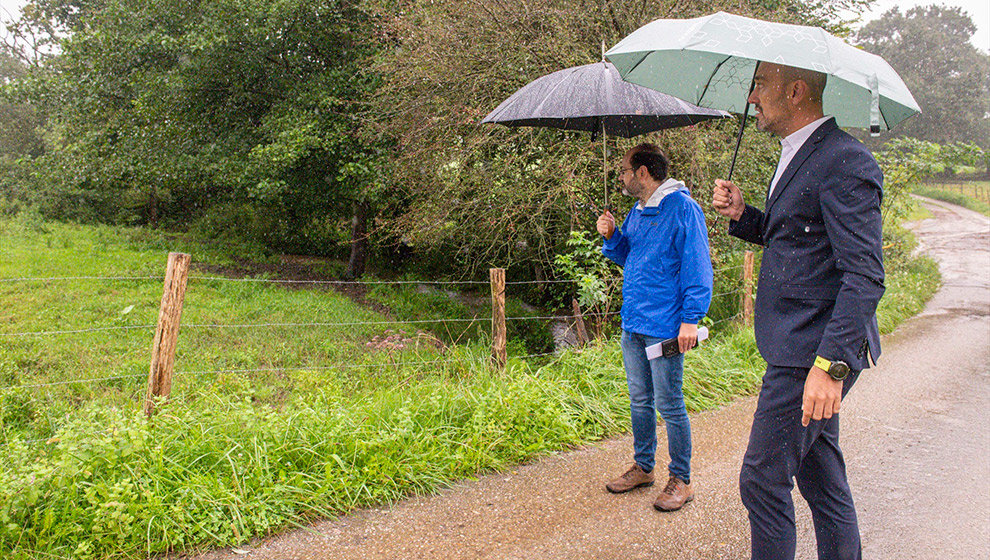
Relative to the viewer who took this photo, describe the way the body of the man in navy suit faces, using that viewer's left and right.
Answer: facing to the left of the viewer

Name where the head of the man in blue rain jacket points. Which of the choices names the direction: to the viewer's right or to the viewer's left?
to the viewer's left

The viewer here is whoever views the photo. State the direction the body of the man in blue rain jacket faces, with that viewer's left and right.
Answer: facing the viewer and to the left of the viewer

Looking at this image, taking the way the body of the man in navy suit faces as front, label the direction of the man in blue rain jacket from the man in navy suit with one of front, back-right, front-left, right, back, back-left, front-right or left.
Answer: front-right

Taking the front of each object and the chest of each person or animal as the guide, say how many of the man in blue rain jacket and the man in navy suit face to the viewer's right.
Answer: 0

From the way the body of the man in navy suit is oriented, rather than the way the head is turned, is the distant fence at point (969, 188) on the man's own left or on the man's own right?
on the man's own right

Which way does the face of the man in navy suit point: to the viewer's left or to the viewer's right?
to the viewer's left

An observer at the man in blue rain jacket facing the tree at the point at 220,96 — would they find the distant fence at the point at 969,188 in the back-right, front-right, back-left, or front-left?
front-right

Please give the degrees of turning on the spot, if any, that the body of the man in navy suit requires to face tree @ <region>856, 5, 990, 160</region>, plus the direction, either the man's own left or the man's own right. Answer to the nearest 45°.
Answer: approximately 90° to the man's own right

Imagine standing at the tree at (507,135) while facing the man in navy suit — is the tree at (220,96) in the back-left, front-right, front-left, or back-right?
back-right
